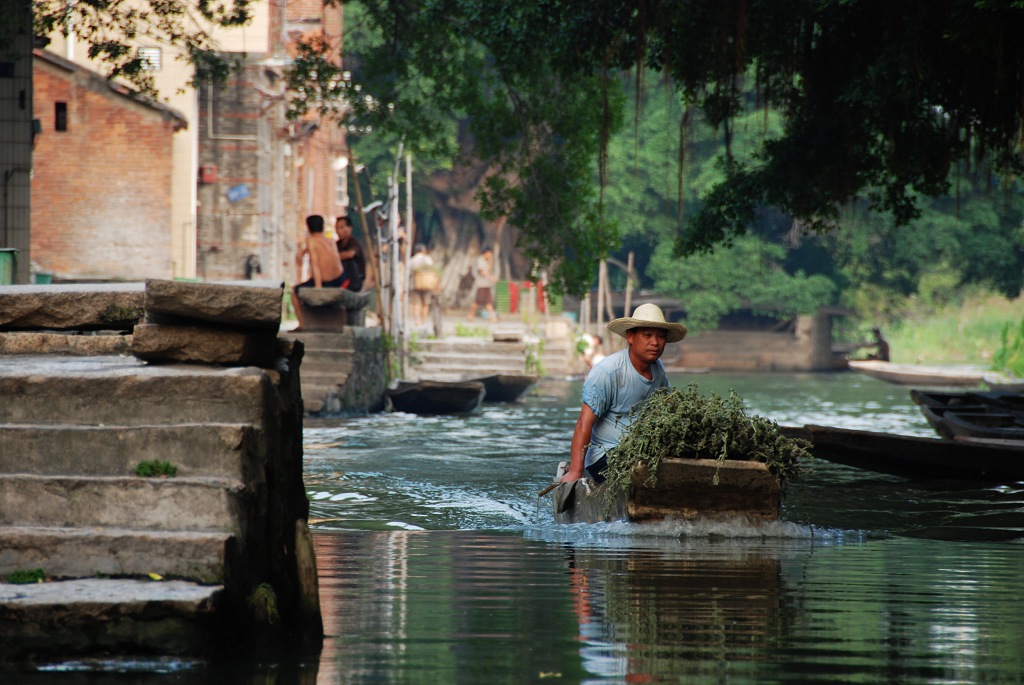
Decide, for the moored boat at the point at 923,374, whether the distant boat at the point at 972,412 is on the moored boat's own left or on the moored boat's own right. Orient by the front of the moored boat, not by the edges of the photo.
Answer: on the moored boat's own left

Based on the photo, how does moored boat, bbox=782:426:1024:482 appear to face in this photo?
to the viewer's left

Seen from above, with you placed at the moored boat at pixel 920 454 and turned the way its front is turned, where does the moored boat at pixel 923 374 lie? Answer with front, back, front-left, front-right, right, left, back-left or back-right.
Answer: right

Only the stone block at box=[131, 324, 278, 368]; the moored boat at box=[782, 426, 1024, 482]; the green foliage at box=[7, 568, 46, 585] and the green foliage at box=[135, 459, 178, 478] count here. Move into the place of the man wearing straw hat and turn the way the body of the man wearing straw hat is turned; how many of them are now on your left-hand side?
1

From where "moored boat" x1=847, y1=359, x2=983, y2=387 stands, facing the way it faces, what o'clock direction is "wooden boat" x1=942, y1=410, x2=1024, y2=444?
The wooden boat is roughly at 9 o'clock from the moored boat.

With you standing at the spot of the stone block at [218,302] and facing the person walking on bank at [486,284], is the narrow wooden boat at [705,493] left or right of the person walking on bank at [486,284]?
right

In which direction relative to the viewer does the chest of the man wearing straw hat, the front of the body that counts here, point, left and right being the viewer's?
facing the viewer and to the right of the viewer

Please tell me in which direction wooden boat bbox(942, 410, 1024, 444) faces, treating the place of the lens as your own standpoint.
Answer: facing to the left of the viewer

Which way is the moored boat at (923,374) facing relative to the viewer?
to the viewer's left

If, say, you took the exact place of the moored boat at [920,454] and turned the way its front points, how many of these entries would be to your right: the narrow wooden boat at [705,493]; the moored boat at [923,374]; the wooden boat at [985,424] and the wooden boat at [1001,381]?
3
